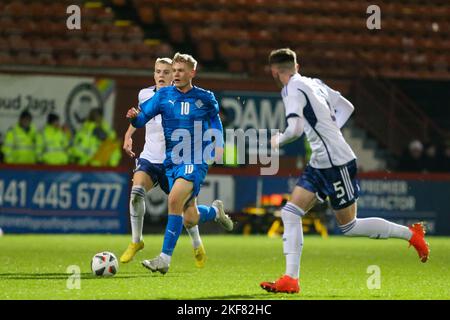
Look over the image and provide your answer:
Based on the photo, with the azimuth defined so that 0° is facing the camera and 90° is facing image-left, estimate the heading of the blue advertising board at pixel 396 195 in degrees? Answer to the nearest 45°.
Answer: approximately 0°

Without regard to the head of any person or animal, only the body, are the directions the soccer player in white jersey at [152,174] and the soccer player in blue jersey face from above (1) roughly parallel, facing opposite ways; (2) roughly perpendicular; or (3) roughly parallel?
roughly parallel

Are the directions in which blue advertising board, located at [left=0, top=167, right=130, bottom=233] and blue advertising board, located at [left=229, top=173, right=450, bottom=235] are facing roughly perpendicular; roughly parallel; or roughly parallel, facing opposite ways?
roughly parallel

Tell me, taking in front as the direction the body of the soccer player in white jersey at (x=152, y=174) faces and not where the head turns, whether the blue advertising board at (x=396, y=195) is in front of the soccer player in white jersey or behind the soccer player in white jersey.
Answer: behind

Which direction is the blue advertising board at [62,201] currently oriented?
toward the camera

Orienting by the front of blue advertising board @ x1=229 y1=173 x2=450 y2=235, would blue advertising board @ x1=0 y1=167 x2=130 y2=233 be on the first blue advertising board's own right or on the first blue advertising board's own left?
on the first blue advertising board's own right

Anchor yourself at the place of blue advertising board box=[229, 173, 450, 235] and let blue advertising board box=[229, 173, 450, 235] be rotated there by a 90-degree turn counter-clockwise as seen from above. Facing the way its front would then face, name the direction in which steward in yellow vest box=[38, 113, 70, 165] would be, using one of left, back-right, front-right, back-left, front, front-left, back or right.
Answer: back

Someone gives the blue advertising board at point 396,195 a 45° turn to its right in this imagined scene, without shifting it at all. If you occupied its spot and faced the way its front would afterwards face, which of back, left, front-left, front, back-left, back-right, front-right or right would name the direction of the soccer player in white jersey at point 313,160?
front-left

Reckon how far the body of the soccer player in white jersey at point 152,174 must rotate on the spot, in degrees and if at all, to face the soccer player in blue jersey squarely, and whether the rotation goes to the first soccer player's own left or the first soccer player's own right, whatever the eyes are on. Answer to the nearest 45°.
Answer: approximately 45° to the first soccer player's own left

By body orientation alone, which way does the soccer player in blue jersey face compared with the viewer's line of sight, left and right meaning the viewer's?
facing the viewer and to the left of the viewer

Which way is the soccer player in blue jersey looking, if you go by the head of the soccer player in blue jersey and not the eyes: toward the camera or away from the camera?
toward the camera

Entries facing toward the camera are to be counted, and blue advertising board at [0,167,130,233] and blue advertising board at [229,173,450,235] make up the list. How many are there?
2

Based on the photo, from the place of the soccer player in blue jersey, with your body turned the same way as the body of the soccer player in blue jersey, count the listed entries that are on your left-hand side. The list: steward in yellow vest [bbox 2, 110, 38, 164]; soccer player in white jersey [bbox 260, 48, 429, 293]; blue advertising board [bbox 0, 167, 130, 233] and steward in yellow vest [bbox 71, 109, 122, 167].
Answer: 1

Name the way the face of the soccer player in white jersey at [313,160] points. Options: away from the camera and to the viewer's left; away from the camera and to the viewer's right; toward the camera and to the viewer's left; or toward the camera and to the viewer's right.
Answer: away from the camera and to the viewer's left
